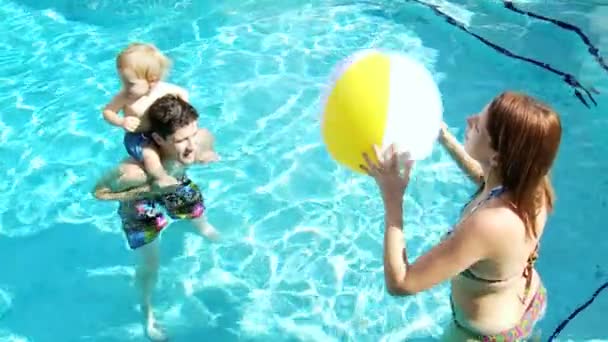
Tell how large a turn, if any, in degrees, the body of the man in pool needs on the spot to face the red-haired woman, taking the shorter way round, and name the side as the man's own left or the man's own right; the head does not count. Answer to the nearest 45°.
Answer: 0° — they already face them

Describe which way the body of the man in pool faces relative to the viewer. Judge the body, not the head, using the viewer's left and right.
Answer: facing the viewer and to the right of the viewer

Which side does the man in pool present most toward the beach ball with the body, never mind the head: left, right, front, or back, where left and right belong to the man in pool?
front

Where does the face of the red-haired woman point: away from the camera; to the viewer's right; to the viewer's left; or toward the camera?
to the viewer's left

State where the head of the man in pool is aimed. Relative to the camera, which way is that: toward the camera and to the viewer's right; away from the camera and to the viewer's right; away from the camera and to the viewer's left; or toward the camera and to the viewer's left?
toward the camera and to the viewer's right
